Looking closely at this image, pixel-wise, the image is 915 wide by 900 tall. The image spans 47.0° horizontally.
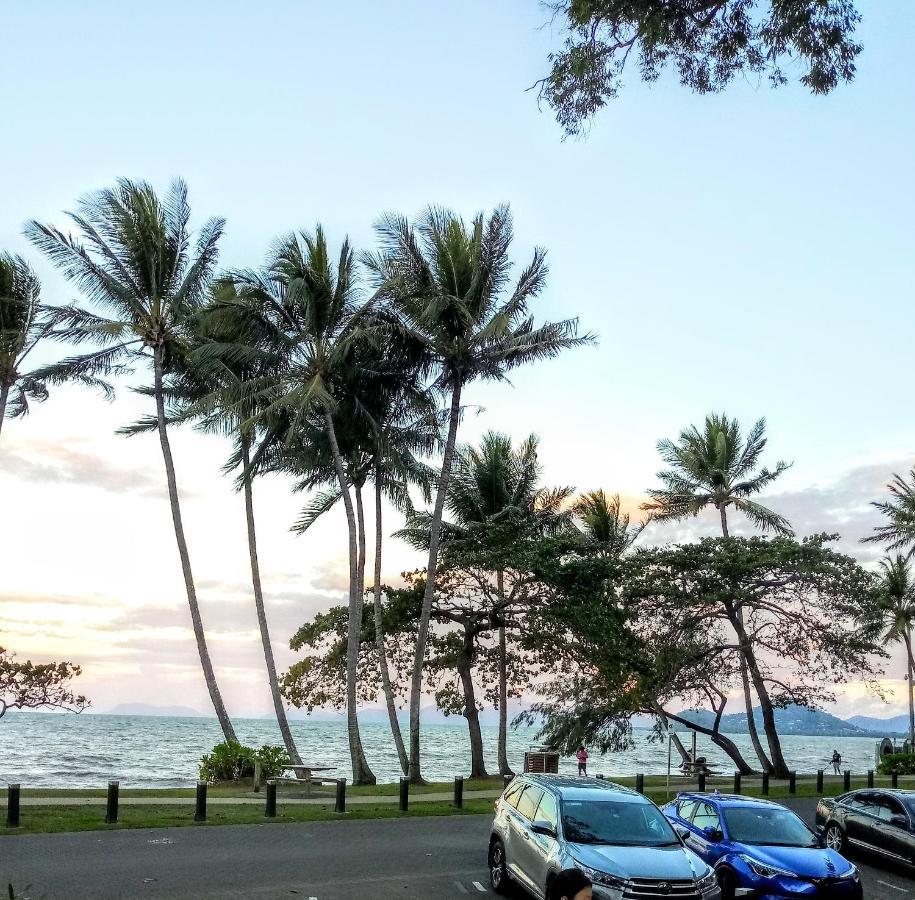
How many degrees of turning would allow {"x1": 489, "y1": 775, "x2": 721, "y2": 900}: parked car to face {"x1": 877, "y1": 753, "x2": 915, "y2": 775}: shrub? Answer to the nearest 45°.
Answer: approximately 135° to its left

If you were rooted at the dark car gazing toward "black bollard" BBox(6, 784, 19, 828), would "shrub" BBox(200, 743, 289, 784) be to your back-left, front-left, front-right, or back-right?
front-right

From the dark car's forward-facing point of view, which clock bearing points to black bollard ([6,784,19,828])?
The black bollard is roughly at 4 o'clock from the dark car.

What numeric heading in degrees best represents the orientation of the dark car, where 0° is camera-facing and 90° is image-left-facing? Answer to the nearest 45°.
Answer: approximately 315°

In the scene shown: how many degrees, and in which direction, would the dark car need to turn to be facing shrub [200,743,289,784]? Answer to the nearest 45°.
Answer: approximately 135° to its right

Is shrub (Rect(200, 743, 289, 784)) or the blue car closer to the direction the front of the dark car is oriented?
the blue car

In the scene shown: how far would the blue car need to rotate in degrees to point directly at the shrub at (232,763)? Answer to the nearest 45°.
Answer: approximately 180°

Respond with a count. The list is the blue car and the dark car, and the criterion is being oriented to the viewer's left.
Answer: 0

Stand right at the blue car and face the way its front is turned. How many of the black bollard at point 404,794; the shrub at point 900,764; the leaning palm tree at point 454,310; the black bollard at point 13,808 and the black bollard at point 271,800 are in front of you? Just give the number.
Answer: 0

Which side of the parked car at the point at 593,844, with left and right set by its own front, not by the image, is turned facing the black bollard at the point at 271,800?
back

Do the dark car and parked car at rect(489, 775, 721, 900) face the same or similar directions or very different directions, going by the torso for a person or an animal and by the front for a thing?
same or similar directions

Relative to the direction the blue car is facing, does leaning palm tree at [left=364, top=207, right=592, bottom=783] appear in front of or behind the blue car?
behind

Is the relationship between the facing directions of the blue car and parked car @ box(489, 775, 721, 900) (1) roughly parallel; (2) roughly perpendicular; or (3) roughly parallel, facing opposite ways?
roughly parallel

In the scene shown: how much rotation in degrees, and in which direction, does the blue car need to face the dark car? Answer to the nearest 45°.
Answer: approximately 135° to its left

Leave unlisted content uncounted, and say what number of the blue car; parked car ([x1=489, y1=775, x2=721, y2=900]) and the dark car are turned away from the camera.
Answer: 0

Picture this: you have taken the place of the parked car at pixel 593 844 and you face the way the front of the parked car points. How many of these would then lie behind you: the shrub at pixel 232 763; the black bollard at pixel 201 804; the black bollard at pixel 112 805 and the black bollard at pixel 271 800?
4

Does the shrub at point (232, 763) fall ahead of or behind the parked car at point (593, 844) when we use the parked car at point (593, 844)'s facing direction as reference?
behind

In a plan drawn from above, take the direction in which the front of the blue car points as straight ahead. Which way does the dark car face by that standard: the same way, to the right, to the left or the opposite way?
the same way

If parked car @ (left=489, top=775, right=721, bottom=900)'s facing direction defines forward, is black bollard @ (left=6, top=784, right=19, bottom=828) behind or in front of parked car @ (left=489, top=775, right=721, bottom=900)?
behind

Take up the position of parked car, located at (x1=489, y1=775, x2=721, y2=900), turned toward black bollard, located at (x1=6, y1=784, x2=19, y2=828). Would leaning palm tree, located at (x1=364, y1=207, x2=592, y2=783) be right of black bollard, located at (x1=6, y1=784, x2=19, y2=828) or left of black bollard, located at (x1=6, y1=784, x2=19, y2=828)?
right

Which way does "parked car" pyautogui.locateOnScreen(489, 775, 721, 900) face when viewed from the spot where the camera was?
facing the viewer and to the right of the viewer
